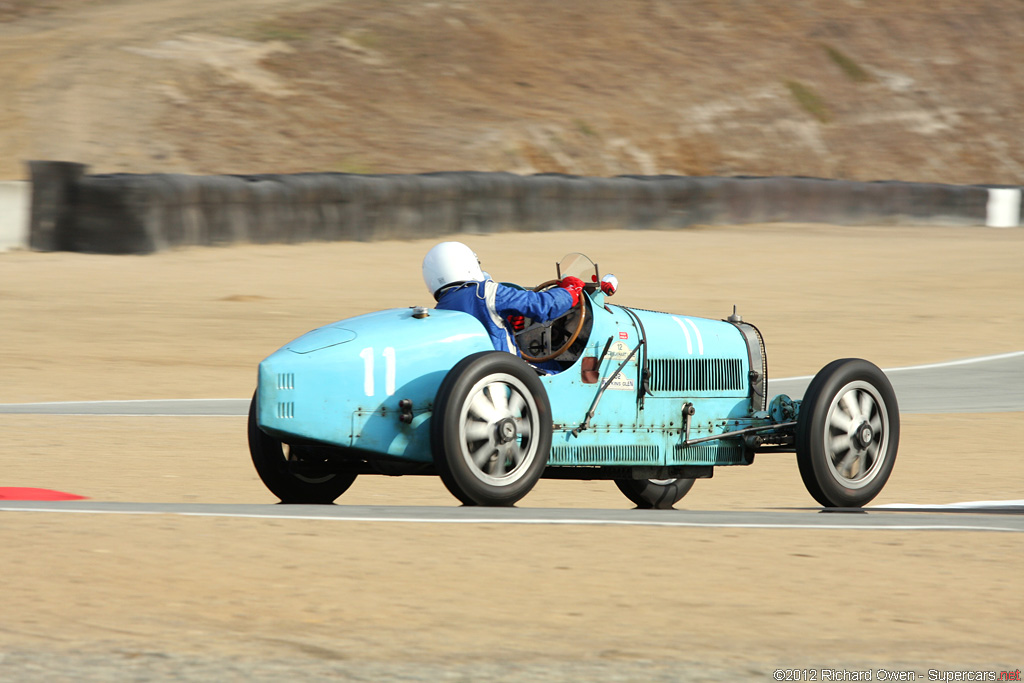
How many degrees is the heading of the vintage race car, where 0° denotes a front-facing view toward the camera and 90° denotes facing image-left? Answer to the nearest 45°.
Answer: approximately 225°

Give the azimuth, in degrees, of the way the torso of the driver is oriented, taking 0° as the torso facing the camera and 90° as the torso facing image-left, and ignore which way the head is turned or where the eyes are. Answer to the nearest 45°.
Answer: approximately 225°

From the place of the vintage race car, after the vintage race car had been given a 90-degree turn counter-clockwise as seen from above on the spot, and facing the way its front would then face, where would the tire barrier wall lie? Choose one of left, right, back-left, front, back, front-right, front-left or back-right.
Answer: front-right

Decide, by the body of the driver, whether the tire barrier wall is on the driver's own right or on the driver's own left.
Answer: on the driver's own left

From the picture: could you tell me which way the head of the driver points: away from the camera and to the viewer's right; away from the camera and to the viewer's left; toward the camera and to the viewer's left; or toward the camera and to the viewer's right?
away from the camera and to the viewer's right
